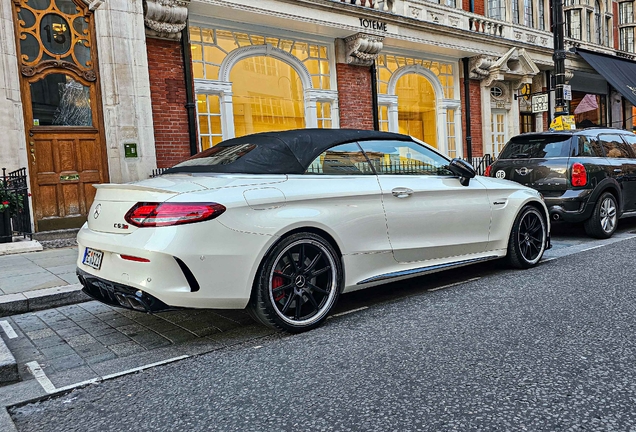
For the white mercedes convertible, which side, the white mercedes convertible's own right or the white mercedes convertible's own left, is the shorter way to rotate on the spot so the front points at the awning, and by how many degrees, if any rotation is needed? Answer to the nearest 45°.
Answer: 0° — it already faces it

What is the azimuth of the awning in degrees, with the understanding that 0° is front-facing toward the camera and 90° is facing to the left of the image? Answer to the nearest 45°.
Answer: approximately 315°

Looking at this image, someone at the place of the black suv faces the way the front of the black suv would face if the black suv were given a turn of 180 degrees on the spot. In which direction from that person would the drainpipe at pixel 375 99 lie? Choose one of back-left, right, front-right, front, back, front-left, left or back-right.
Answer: right

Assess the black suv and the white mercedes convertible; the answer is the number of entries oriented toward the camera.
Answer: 0

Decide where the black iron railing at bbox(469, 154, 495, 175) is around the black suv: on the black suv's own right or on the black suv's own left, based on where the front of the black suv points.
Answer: on the black suv's own left

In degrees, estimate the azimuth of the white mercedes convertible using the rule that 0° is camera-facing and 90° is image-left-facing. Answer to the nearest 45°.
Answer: approximately 225°

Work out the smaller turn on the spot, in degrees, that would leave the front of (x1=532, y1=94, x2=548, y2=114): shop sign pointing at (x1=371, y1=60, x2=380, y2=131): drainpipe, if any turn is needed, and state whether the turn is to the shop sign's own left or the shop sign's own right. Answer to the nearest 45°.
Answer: approximately 45° to the shop sign's own right

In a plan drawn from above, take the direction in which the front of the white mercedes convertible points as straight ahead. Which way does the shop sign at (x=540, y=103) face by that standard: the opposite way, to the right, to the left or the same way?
the opposite way

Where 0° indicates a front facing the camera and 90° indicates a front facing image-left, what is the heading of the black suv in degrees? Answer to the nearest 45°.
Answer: approximately 225°

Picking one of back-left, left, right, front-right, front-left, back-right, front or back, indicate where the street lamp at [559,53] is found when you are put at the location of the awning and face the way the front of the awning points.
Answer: front-right
